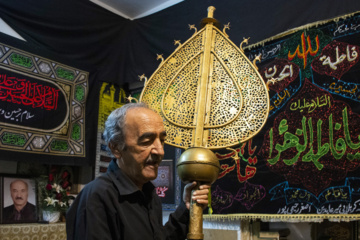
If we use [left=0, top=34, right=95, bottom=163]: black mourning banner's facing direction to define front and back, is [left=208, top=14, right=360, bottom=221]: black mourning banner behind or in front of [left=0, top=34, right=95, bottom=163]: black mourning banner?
in front

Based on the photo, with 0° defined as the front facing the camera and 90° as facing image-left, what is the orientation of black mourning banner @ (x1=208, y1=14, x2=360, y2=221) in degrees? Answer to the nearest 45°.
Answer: approximately 45°

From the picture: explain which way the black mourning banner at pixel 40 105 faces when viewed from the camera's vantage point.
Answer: facing the viewer and to the right of the viewer

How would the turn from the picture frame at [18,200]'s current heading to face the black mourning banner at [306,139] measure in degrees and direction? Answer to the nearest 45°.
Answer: approximately 45° to its left

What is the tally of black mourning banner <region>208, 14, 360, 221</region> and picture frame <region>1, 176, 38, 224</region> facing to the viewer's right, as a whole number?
0

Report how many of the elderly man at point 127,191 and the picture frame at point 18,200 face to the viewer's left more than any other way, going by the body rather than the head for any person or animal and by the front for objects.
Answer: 0

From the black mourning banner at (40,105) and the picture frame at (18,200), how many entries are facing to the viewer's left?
0

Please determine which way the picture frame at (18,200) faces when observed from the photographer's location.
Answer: facing the viewer

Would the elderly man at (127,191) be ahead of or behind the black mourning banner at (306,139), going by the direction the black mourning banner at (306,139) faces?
ahead
